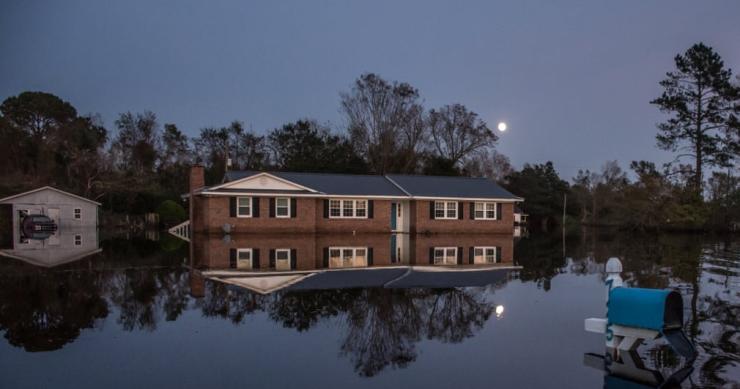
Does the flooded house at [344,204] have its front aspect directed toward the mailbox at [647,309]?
yes

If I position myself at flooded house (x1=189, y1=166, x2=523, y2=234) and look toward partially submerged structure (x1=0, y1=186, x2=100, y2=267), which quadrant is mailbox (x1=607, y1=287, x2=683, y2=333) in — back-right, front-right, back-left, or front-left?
back-left

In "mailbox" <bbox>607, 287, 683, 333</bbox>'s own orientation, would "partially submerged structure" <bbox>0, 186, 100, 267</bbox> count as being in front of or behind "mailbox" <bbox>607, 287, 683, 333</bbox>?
behind

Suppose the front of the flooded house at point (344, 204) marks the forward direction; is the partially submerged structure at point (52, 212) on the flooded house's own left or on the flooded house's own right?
on the flooded house's own right

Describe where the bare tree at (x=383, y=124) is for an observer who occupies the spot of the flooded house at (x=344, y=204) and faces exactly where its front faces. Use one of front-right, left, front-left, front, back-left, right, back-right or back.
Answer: back

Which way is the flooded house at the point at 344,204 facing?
toward the camera

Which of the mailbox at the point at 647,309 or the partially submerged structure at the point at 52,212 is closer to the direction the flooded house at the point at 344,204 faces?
the mailbox

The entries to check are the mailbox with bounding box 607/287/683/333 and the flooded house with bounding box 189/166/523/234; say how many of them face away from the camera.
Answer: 0
